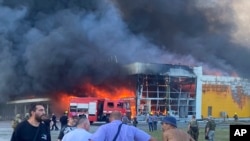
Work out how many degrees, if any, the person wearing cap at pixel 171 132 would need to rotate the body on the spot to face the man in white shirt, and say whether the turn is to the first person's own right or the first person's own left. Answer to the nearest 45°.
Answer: approximately 45° to the first person's own left

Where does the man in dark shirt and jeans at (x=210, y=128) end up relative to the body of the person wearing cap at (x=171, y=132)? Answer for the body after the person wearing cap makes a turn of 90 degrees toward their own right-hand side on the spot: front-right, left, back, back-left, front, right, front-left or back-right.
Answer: front-left

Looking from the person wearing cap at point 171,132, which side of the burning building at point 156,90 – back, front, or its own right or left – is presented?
front

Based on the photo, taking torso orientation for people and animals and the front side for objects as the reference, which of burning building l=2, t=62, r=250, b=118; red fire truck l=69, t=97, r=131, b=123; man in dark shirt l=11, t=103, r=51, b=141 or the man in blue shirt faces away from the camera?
the man in blue shirt

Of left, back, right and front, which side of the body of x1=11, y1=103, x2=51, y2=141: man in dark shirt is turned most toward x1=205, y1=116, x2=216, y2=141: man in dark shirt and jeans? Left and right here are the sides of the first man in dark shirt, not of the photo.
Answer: left

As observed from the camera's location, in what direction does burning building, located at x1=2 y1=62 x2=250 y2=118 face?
facing the viewer

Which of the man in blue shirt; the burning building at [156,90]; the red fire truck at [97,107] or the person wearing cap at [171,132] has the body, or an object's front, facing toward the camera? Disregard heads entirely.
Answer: the burning building

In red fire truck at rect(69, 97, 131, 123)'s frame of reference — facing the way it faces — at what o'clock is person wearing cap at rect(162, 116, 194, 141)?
The person wearing cap is roughly at 3 o'clock from the red fire truck.

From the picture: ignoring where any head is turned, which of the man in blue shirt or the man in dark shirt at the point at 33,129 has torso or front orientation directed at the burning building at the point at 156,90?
the man in blue shirt

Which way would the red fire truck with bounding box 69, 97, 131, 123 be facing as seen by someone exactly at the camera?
facing to the right of the viewer

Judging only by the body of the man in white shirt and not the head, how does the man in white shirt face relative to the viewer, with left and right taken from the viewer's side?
facing away from the viewer and to the right of the viewer

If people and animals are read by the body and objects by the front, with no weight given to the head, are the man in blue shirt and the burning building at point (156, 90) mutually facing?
yes

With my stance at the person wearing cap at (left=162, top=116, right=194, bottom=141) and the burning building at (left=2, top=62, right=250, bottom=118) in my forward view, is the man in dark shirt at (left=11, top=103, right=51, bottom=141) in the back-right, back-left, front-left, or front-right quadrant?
back-left

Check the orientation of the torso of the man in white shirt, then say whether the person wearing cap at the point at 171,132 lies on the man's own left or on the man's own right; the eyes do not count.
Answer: on the man's own right

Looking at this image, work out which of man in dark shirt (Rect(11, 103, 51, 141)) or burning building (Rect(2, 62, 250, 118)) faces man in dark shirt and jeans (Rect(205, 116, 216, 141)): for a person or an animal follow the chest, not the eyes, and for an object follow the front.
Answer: the burning building
